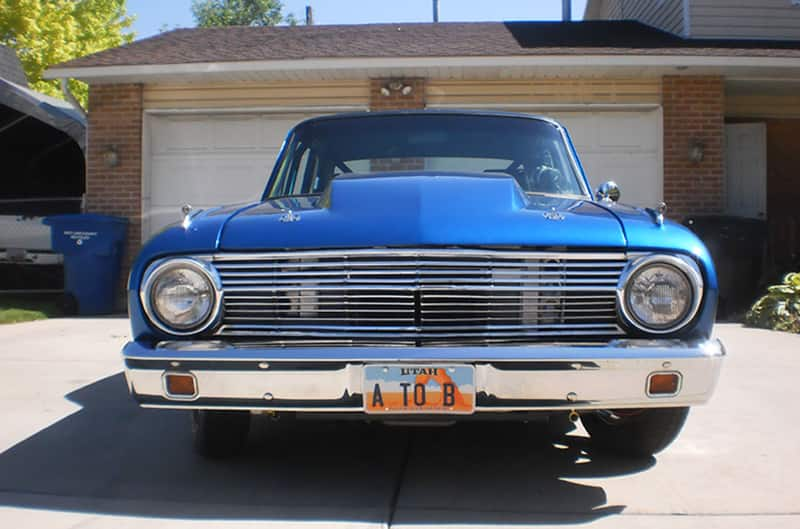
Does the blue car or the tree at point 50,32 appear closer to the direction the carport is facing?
the blue car

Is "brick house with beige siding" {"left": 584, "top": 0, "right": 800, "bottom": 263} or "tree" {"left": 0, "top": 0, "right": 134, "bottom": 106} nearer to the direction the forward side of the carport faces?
the brick house with beige siding

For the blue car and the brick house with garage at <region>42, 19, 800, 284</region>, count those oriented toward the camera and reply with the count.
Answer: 2

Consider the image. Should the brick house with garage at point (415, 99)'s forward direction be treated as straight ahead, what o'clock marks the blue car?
The blue car is roughly at 12 o'clock from the brick house with garage.

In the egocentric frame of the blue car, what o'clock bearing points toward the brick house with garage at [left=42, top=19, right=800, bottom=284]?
The brick house with garage is roughly at 6 o'clock from the blue car.

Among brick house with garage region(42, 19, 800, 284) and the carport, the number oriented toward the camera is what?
2

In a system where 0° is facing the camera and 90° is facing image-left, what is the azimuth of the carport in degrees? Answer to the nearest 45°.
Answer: approximately 0°
